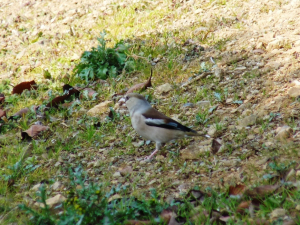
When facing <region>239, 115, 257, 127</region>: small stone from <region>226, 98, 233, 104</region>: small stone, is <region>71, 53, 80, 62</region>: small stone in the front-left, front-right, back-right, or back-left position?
back-right

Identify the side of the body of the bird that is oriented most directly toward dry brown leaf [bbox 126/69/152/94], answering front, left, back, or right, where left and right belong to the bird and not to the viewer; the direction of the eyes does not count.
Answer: right

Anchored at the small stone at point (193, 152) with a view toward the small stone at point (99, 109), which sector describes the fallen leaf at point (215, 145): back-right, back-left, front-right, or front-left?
back-right

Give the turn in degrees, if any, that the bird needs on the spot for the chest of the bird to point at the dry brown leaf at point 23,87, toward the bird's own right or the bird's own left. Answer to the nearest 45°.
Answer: approximately 45° to the bird's own right

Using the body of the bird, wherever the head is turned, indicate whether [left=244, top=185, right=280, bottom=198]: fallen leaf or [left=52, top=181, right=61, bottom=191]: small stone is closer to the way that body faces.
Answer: the small stone

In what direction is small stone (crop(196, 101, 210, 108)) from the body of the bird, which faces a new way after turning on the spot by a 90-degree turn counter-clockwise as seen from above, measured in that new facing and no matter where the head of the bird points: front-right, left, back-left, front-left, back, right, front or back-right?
back-left

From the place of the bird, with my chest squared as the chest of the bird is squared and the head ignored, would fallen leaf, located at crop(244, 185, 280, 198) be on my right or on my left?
on my left

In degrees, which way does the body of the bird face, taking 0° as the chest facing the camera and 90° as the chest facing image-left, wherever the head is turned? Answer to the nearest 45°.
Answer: approximately 90°

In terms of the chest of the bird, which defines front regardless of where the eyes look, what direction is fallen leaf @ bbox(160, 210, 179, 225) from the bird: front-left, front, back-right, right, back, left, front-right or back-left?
left

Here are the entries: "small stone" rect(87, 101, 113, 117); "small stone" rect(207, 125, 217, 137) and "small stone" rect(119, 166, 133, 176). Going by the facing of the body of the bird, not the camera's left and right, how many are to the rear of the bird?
1

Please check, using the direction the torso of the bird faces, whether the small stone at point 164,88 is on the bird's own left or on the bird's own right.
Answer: on the bird's own right

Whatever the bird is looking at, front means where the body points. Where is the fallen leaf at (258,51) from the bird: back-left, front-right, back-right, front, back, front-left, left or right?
back-right

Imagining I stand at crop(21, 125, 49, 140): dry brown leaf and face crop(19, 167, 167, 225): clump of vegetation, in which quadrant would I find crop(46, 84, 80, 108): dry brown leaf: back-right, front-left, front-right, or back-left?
back-left

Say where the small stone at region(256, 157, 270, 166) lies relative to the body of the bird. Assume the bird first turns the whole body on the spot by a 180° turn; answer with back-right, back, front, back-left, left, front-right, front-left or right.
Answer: front-right

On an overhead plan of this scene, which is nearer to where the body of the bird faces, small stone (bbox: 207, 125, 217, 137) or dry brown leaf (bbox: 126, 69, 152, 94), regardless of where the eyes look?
the dry brown leaf
